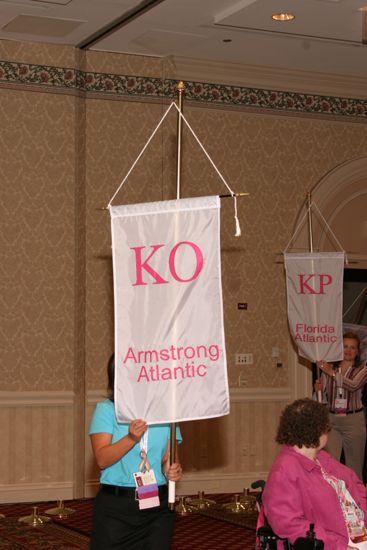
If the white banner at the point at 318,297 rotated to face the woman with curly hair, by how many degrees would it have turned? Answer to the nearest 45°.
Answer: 0° — it already faces them

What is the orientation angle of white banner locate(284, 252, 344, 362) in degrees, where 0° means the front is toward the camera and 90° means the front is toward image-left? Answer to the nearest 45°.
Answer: approximately 0°

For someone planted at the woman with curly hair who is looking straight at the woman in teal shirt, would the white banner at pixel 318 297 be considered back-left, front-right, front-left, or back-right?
back-right

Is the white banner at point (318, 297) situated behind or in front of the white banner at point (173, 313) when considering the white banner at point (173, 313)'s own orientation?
behind

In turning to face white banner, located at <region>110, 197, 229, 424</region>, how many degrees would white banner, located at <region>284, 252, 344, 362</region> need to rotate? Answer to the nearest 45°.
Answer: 0° — it already faces it

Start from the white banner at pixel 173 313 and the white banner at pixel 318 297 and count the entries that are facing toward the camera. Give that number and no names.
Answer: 2
